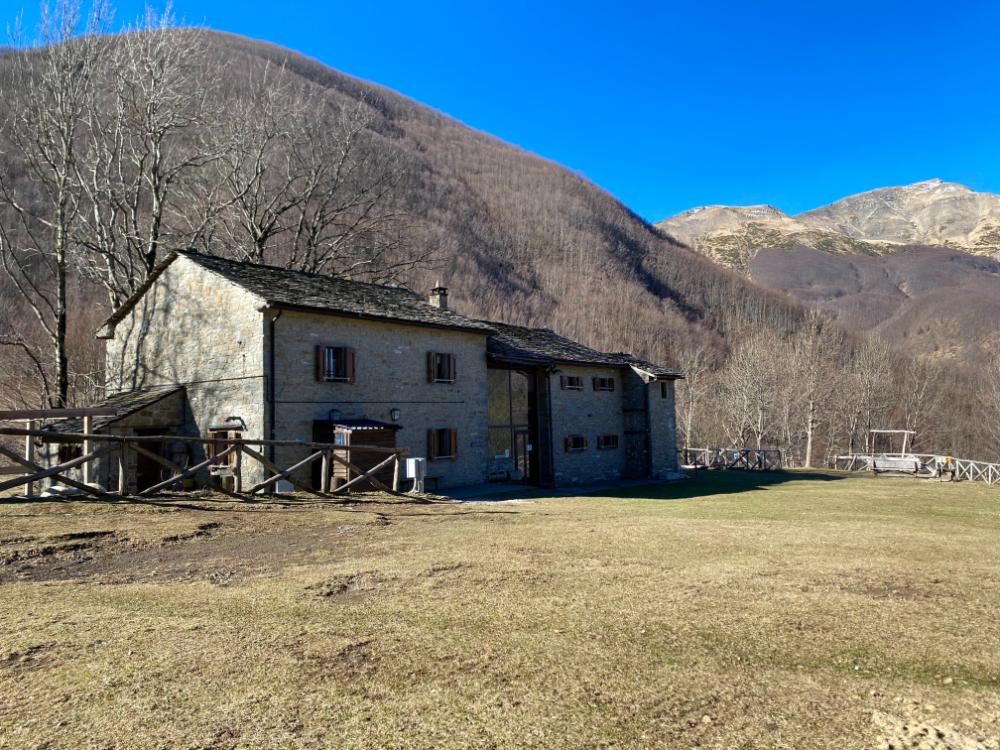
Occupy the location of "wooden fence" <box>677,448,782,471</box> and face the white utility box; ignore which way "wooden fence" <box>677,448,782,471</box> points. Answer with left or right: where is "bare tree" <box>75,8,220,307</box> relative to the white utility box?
right

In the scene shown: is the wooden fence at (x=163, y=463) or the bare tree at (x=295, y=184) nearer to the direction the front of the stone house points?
the wooden fence

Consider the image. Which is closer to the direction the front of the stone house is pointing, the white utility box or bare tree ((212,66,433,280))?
the white utility box

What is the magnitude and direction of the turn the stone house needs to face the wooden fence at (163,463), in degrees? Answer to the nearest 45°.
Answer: approximately 45° to its right
